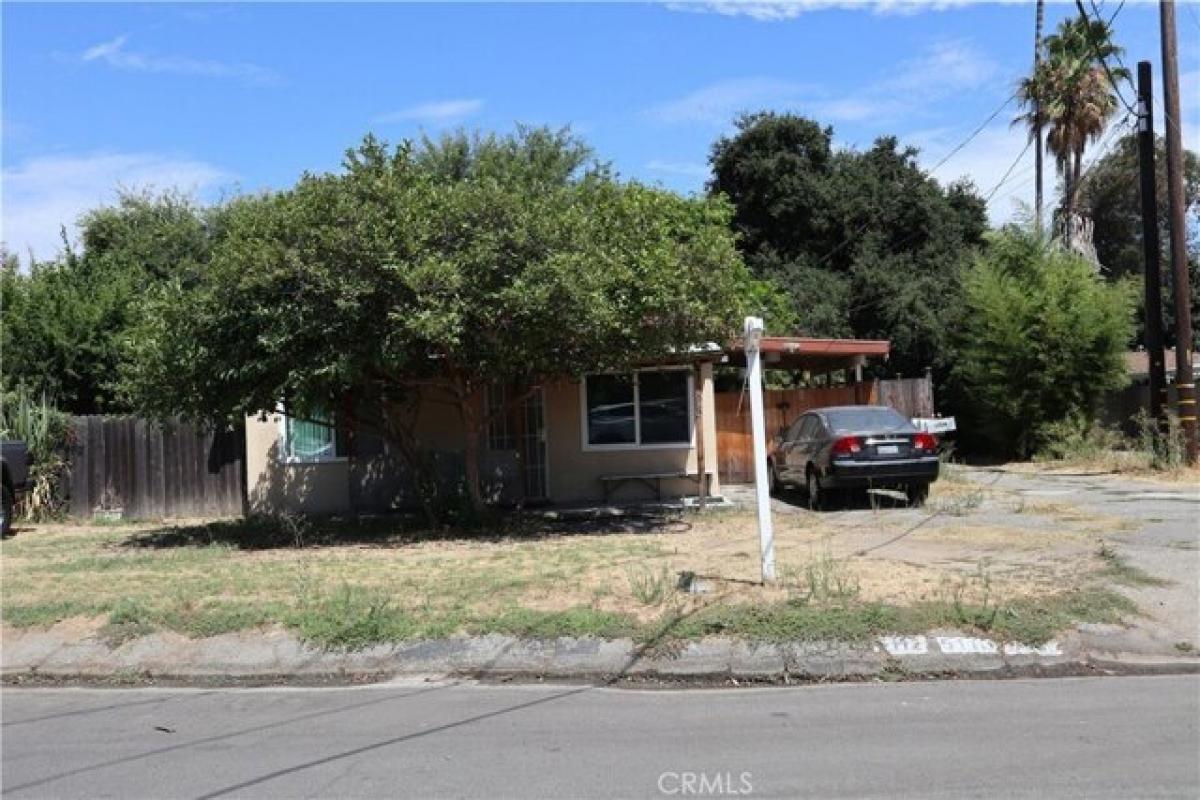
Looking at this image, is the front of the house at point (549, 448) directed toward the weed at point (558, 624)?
yes

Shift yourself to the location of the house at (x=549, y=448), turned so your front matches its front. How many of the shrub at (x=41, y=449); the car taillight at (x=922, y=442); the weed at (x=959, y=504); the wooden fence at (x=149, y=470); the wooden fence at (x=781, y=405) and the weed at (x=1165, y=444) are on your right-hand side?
2

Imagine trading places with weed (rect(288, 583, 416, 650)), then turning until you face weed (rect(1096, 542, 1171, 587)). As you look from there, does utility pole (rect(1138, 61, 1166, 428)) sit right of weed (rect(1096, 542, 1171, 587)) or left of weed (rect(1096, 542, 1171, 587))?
left

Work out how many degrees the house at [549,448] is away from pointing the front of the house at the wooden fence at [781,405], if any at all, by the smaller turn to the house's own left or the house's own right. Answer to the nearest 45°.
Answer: approximately 135° to the house's own left

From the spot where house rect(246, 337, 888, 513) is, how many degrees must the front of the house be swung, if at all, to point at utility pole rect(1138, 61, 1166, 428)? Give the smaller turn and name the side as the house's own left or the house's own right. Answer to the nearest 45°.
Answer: approximately 90° to the house's own left

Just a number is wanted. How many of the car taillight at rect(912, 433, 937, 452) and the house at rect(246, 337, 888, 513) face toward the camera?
2

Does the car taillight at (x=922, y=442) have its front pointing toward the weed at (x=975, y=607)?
yes

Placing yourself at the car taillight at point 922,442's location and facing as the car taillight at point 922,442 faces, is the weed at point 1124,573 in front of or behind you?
in front

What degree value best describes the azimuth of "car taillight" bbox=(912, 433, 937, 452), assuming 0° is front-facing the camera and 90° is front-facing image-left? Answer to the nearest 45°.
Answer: approximately 0°

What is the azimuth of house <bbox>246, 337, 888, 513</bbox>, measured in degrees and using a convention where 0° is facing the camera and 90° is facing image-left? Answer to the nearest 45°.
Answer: approximately 0°

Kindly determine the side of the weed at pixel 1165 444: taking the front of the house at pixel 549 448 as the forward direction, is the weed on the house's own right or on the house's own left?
on the house's own left
